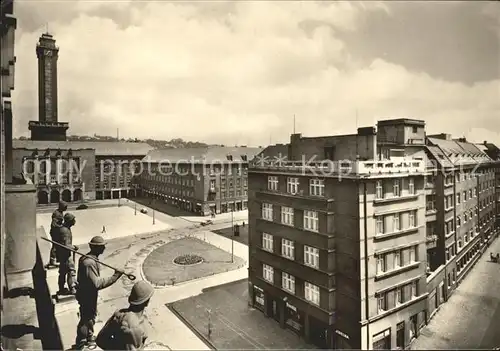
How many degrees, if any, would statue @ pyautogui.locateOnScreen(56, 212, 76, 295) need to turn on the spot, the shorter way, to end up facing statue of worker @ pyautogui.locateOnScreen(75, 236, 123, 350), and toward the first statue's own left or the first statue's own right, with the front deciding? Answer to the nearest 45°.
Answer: approximately 90° to the first statue's own right

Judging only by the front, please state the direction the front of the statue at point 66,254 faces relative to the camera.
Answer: to the viewer's right

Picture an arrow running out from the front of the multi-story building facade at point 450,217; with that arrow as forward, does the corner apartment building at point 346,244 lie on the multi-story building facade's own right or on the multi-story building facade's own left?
on the multi-story building facade's own right

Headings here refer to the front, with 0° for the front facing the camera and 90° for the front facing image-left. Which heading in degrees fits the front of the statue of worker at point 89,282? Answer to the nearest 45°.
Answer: approximately 270°

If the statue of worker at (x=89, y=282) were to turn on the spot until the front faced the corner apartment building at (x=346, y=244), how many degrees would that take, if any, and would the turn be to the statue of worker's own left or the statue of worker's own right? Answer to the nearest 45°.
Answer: approximately 45° to the statue of worker's own left
